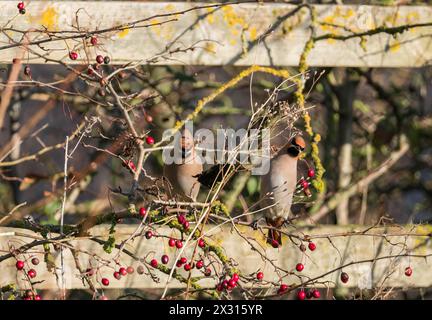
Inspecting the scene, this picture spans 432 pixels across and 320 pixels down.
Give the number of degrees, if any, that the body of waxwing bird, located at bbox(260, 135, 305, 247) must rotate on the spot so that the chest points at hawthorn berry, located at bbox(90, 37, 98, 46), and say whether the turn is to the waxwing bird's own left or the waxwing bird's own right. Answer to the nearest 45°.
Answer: approximately 90° to the waxwing bird's own right

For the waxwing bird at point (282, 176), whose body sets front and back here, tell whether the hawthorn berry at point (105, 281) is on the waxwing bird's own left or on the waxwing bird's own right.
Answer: on the waxwing bird's own right

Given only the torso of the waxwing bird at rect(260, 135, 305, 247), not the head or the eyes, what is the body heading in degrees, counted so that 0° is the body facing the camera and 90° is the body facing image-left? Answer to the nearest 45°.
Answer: approximately 315°

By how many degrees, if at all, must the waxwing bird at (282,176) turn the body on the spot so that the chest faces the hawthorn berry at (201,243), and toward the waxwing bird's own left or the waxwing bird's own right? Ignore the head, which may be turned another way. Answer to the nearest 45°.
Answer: approximately 45° to the waxwing bird's own right
